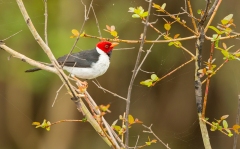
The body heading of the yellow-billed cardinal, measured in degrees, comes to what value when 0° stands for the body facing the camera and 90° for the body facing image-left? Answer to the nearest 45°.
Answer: approximately 270°
